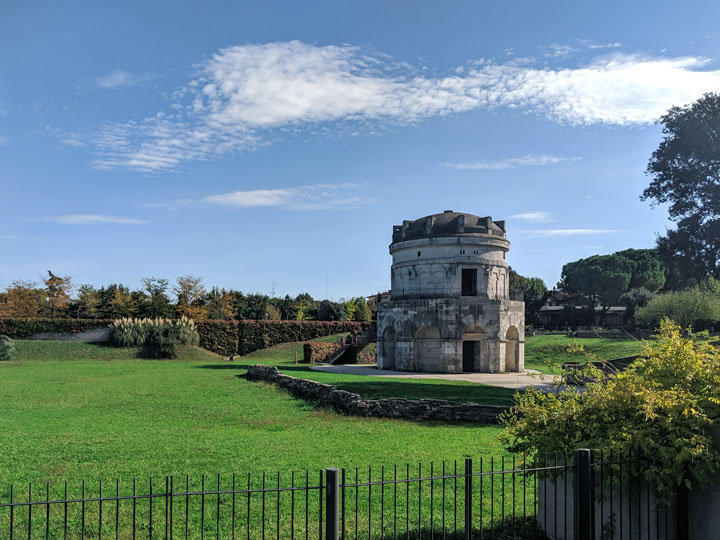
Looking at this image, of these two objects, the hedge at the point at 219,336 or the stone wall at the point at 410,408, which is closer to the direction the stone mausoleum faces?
the stone wall

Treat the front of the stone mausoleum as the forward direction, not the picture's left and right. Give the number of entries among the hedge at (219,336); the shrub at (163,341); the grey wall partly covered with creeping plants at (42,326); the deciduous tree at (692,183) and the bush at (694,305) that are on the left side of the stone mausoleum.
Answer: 2

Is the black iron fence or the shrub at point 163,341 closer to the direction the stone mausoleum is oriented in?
the black iron fence

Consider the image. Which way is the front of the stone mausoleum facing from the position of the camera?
facing the viewer

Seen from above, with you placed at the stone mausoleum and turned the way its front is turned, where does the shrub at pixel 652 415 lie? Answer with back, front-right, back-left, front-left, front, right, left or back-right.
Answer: front

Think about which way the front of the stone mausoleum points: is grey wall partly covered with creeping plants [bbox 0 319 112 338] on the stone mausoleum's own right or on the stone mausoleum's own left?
on the stone mausoleum's own right

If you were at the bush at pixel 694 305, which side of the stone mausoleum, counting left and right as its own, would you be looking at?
left

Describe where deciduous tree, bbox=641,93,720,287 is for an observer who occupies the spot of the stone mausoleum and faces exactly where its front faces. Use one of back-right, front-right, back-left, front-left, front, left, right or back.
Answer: left

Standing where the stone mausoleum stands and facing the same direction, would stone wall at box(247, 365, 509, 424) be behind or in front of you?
in front

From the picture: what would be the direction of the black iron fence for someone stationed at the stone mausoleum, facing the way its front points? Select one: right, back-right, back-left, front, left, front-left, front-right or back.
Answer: front

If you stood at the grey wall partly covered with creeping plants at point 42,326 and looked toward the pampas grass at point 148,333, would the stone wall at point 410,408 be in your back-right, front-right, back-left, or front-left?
front-right
